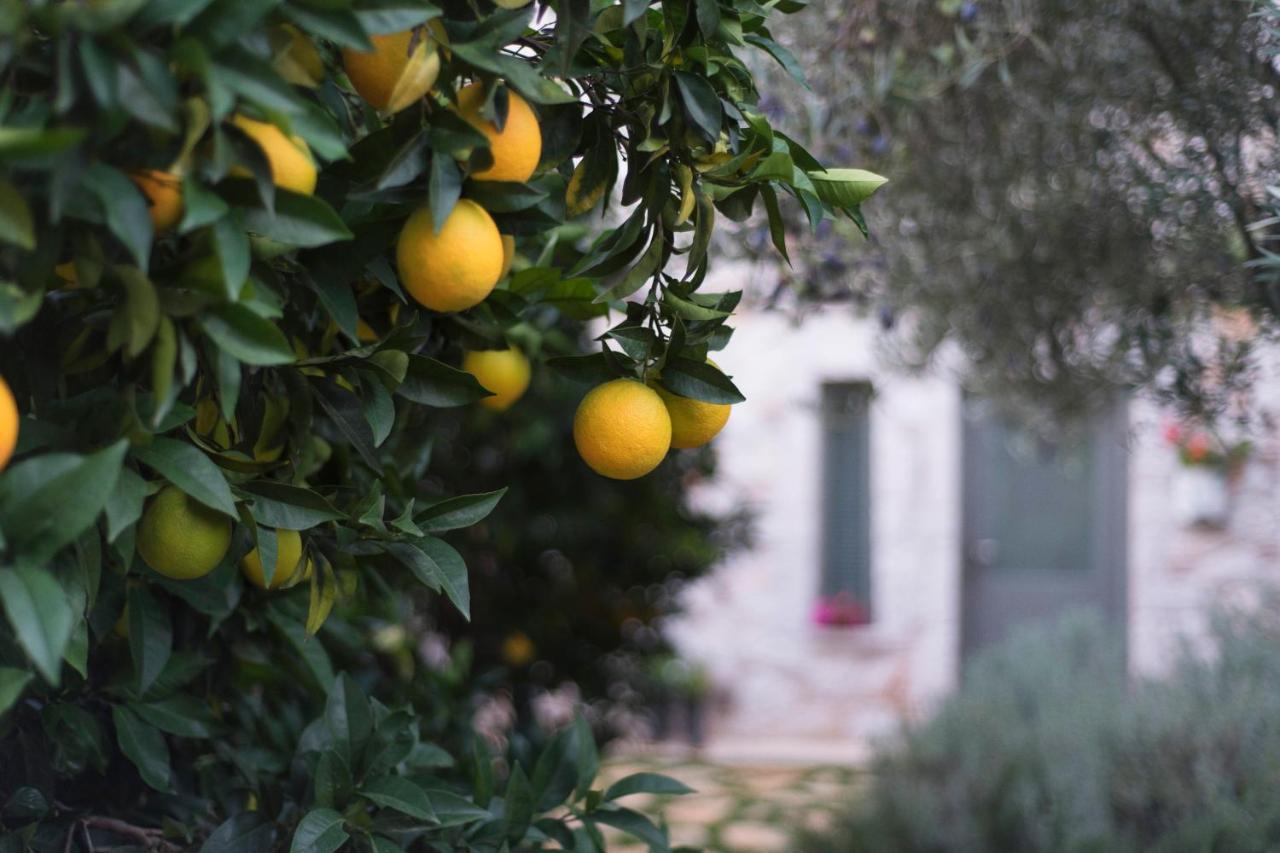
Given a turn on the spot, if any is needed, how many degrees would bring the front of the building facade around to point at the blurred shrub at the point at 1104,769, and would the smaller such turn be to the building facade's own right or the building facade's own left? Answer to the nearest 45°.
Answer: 0° — it already faces it

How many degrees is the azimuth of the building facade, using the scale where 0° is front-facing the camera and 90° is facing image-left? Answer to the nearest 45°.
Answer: approximately 0°

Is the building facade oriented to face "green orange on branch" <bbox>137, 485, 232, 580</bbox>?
yes

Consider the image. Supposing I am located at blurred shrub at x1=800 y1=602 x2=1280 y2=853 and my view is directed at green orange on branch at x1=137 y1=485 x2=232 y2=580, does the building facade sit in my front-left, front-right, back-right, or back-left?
back-right

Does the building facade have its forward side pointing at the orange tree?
yes
